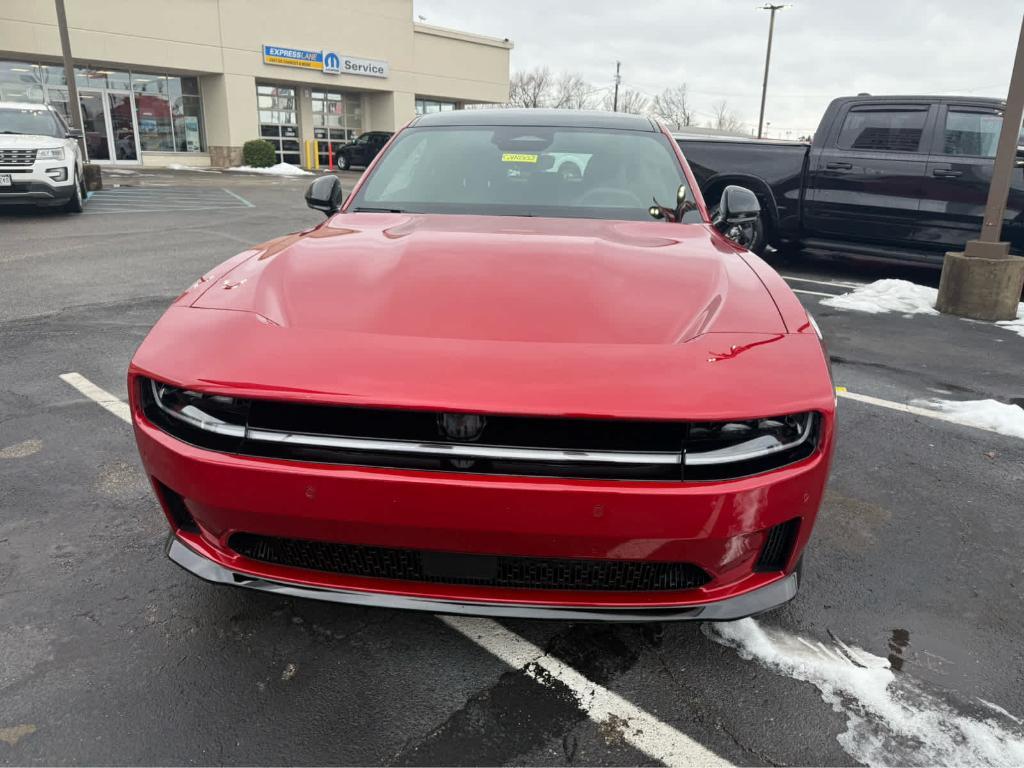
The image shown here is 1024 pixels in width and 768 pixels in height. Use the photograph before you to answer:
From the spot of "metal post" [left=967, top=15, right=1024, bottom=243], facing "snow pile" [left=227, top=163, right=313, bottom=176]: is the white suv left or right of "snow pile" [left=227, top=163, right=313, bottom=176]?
left

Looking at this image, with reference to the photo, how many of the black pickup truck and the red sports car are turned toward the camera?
1

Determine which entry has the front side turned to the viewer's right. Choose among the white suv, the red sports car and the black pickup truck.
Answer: the black pickup truck

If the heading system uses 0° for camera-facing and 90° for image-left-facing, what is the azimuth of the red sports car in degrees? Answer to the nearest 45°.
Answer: approximately 0°

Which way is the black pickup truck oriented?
to the viewer's right

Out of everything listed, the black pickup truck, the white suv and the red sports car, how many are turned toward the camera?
2

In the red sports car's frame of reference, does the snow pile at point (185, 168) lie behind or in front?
behind

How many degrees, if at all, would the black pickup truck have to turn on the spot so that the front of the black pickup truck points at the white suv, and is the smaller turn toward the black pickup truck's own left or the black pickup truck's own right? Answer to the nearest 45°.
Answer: approximately 180°

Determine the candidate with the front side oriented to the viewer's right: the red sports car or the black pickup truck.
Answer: the black pickup truck

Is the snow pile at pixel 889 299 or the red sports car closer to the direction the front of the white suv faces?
the red sports car

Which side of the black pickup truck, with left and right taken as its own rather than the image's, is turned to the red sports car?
right

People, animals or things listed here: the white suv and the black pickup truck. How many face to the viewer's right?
1

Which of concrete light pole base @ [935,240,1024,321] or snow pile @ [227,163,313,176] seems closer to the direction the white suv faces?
the concrete light pole base

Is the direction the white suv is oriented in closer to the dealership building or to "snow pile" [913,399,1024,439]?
the snow pile

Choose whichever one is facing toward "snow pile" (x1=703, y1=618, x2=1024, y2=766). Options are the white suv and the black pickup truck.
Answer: the white suv

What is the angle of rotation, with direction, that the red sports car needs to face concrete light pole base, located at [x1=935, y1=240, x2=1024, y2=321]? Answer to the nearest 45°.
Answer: approximately 135° to its left
